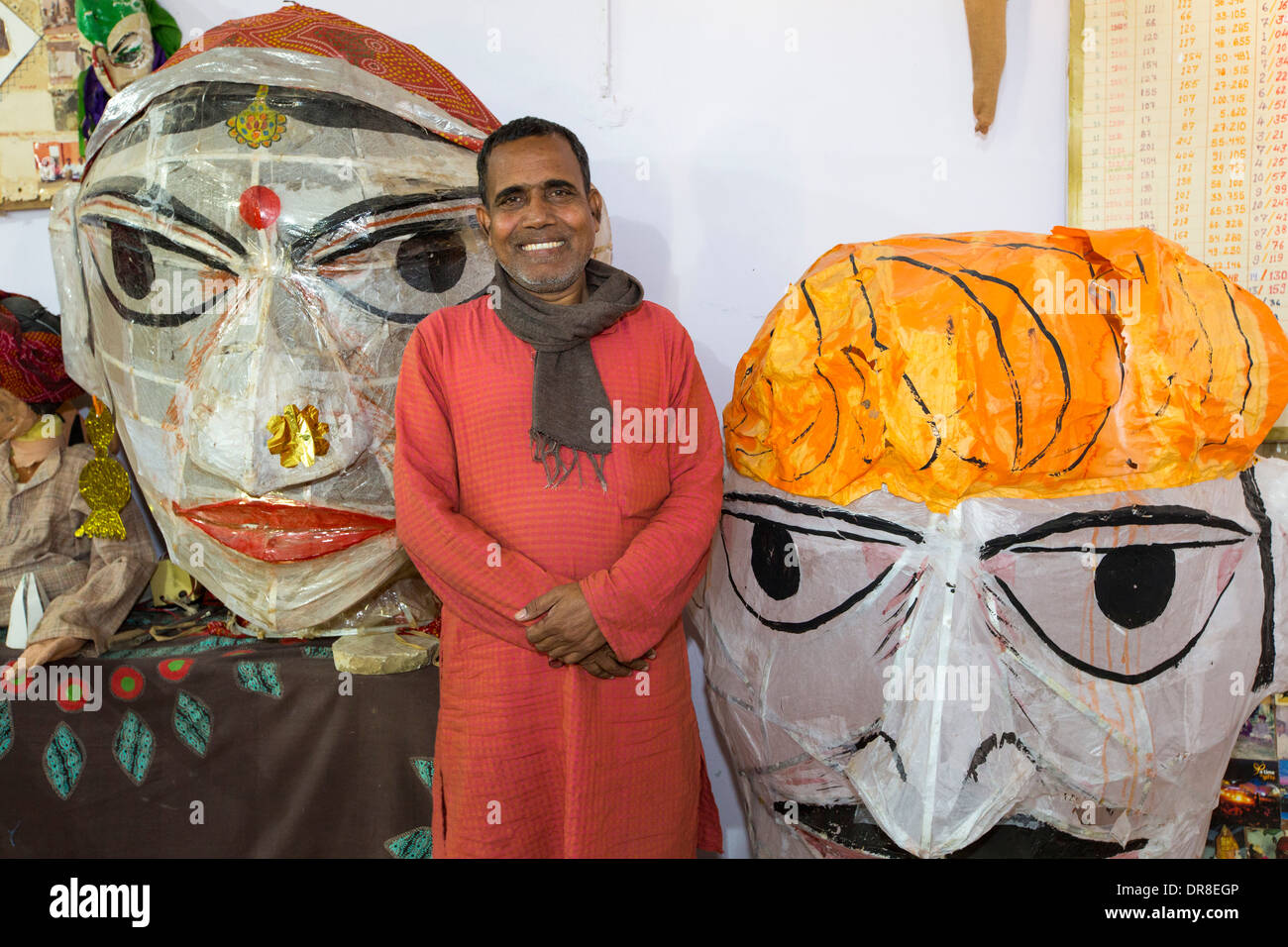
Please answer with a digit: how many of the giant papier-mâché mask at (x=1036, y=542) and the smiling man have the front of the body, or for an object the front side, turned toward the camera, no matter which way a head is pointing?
2

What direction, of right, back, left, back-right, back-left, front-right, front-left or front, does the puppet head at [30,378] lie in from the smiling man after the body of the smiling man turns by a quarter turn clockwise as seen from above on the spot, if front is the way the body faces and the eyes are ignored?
front-right

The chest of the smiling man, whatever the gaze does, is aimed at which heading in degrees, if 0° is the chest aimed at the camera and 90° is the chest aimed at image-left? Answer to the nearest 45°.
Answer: approximately 0°

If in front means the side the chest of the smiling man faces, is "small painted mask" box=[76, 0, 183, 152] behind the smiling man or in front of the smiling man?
behind

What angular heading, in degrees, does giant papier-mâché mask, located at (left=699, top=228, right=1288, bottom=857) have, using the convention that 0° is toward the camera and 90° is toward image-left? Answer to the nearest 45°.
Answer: approximately 0°

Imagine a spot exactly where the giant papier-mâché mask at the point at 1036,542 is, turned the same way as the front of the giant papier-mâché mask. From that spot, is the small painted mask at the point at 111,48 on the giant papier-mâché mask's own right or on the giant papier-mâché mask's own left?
on the giant papier-mâché mask's own right
